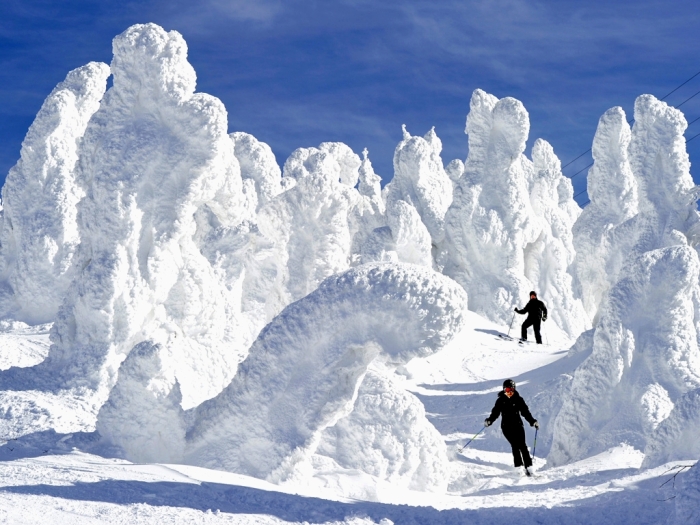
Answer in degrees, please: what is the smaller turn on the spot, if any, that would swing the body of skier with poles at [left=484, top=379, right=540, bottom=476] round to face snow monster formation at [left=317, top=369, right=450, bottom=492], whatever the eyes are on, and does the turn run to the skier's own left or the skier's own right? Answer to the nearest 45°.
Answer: approximately 90° to the skier's own right

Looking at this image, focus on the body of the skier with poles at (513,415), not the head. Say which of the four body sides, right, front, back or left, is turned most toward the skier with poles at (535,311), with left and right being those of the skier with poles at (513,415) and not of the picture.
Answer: back

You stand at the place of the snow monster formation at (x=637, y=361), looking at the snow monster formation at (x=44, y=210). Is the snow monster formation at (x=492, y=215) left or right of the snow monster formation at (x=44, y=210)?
right

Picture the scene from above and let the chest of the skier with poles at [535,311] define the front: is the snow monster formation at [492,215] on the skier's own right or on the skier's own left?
on the skier's own right

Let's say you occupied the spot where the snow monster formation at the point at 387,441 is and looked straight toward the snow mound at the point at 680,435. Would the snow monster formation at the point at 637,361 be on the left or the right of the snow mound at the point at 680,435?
left

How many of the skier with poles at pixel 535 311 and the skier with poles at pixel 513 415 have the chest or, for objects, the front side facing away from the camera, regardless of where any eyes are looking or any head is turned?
0

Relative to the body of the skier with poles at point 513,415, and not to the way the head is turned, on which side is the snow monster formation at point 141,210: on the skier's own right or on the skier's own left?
on the skier's own right

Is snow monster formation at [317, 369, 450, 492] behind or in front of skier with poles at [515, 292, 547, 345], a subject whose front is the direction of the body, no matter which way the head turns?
in front

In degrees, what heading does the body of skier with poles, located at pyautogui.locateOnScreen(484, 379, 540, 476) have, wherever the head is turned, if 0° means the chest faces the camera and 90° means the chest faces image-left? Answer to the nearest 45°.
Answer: approximately 0°

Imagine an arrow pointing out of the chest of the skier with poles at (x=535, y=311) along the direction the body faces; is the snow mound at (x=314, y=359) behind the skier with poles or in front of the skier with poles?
in front

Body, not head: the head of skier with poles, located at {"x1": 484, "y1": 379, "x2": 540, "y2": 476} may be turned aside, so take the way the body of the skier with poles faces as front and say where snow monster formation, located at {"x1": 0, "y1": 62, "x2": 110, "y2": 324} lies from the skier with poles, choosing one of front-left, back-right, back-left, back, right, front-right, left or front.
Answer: back-right

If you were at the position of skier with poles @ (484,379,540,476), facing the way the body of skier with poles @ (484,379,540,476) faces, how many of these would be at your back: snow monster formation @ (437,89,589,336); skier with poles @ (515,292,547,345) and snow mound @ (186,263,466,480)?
2

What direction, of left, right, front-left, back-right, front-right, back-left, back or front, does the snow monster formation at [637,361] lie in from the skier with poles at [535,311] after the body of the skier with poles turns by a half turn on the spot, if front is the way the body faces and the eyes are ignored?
back-right

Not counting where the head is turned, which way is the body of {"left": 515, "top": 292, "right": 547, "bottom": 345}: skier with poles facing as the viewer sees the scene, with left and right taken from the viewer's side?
facing the viewer and to the left of the viewer

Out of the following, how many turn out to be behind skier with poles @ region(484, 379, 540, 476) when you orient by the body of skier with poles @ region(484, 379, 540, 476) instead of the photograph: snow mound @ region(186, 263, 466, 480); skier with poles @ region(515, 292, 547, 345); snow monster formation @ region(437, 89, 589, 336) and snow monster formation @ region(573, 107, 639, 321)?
3
